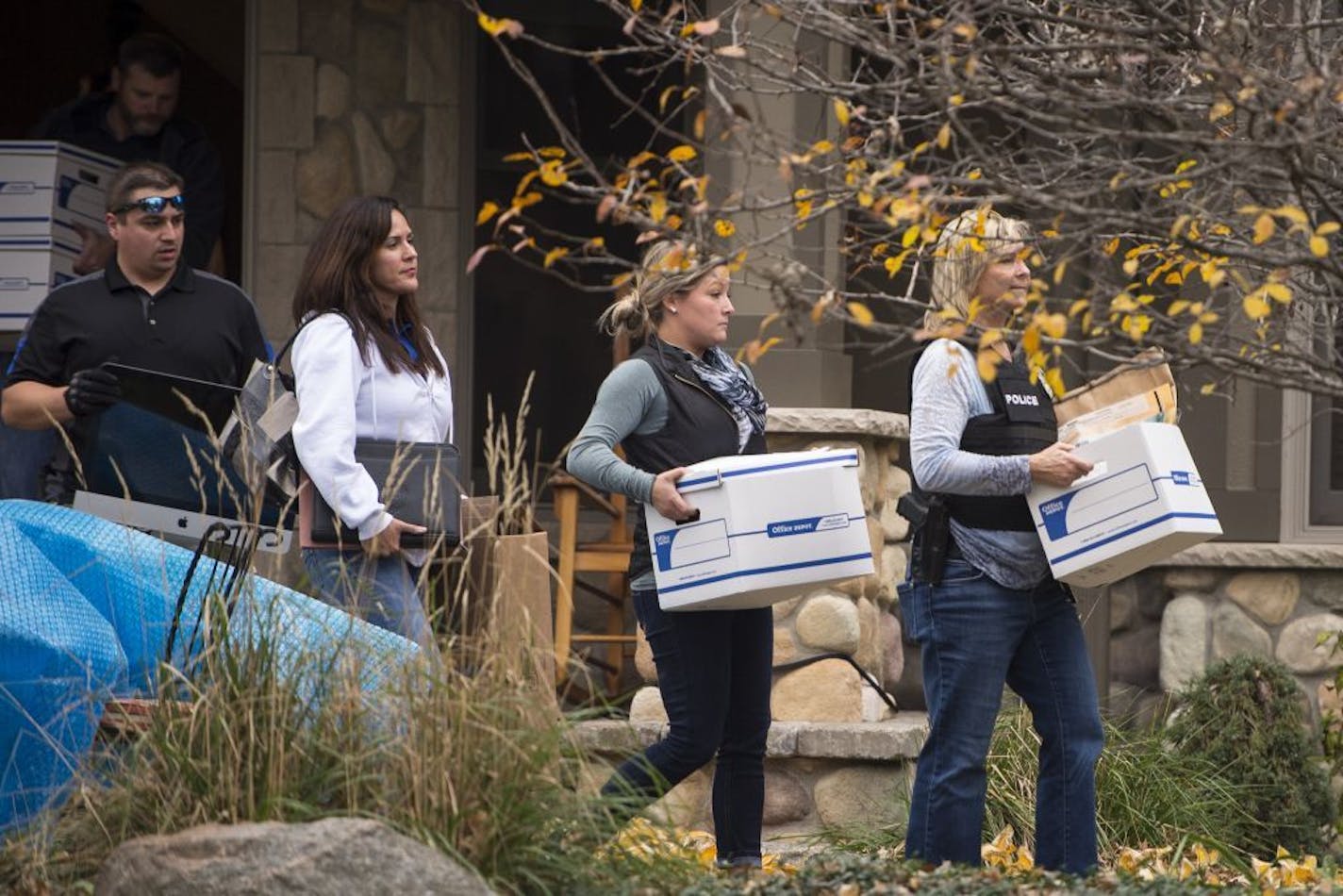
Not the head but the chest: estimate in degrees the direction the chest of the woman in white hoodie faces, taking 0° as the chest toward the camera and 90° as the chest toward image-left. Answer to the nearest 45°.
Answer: approximately 315°

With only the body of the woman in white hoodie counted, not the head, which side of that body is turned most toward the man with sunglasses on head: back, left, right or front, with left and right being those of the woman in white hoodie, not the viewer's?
back

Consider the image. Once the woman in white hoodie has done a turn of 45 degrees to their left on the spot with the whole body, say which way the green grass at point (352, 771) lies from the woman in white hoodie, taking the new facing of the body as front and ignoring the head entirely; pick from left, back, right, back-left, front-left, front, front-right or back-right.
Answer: right

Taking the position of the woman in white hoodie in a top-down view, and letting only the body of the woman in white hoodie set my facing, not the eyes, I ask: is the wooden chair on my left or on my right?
on my left

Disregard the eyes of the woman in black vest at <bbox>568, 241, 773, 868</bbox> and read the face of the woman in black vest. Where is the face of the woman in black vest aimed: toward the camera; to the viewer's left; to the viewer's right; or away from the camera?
to the viewer's right

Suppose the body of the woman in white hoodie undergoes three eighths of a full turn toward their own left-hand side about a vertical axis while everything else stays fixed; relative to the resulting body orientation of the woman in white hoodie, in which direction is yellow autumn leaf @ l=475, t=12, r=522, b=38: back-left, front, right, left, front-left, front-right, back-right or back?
back

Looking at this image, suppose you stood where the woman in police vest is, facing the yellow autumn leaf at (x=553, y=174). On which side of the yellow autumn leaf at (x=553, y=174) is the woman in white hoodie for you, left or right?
right

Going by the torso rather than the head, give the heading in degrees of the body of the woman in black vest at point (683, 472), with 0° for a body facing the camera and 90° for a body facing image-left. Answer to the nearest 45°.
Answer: approximately 270°

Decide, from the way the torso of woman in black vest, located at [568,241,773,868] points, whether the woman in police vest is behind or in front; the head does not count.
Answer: in front

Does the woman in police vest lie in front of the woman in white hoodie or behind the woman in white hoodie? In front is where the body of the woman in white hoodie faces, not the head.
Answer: in front

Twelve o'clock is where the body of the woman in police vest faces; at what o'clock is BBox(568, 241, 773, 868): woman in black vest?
The woman in black vest is roughly at 5 o'clock from the woman in police vest.
